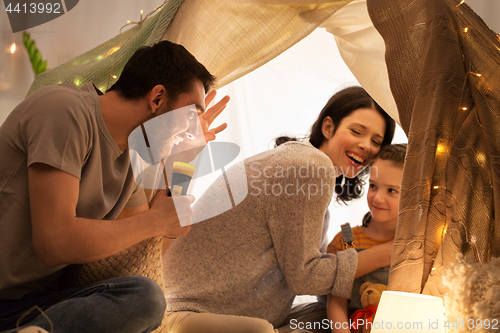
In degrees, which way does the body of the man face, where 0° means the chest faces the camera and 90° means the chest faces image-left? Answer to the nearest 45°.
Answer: approximately 270°

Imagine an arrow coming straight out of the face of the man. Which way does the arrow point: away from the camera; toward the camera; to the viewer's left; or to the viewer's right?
to the viewer's right

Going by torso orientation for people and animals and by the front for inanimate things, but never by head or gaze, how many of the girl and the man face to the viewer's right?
1
